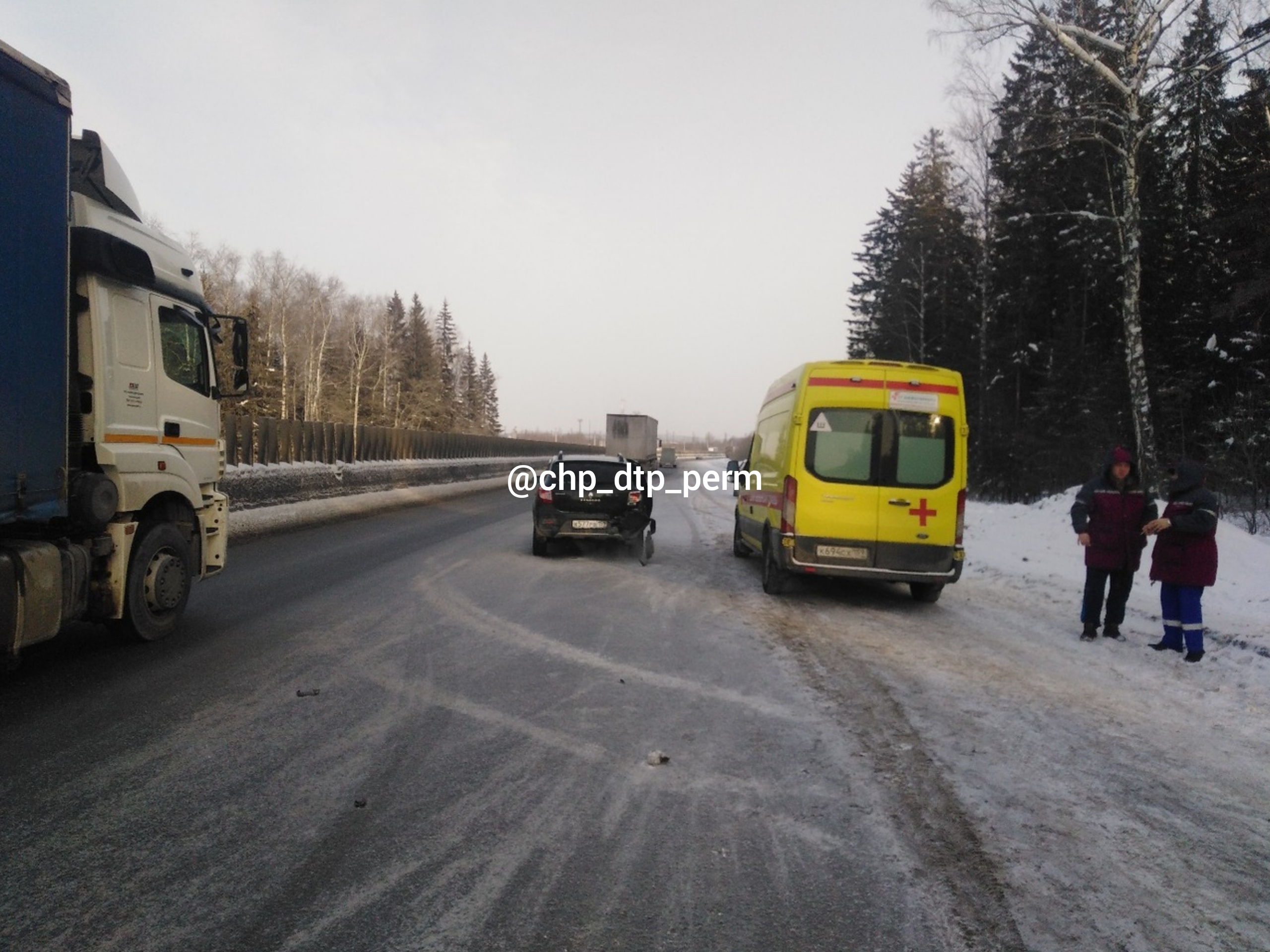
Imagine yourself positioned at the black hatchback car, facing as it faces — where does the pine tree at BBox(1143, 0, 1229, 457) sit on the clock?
The pine tree is roughly at 2 o'clock from the black hatchback car.

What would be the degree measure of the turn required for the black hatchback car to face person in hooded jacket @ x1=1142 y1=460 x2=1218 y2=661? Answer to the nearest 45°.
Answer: approximately 135° to its right

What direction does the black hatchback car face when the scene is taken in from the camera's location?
facing away from the viewer

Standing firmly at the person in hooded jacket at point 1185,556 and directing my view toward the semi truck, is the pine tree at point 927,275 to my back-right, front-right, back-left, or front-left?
back-right
